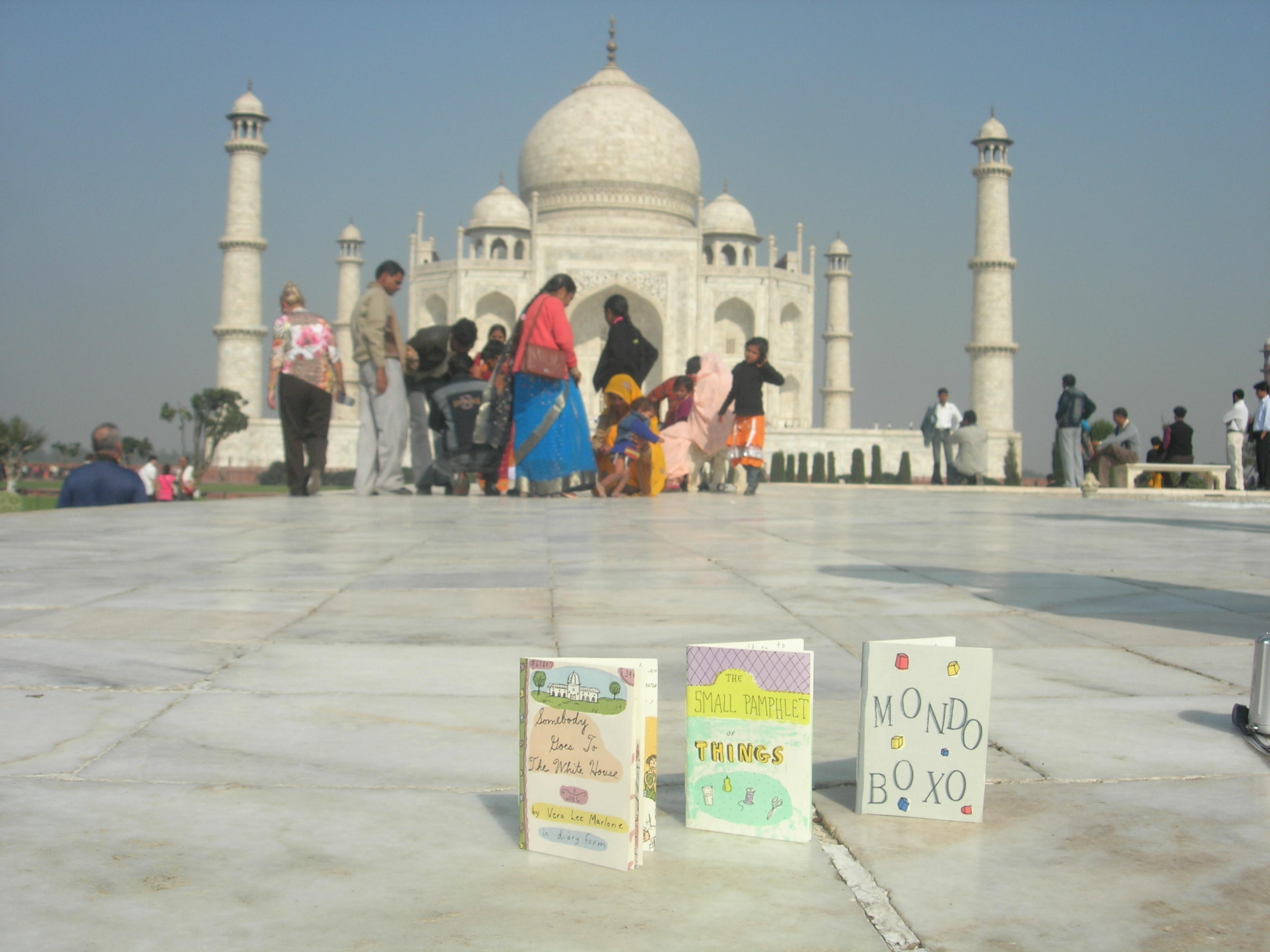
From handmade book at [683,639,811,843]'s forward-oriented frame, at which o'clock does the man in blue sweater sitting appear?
The man in blue sweater sitting is roughly at 5 o'clock from the handmade book.

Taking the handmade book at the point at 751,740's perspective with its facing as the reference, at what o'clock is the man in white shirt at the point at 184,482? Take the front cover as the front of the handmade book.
The man in white shirt is roughly at 5 o'clock from the handmade book.

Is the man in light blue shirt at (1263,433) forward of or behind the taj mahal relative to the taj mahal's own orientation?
forward

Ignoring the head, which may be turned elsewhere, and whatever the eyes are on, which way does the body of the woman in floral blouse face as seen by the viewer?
away from the camera

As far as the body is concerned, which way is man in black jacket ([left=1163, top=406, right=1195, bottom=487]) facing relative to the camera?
away from the camera

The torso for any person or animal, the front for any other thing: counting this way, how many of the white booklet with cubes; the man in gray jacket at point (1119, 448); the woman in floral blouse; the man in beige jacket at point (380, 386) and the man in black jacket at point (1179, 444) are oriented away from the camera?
2

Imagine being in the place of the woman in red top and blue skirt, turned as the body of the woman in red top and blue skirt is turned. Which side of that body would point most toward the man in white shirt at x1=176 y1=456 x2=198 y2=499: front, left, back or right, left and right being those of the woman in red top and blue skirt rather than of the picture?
left

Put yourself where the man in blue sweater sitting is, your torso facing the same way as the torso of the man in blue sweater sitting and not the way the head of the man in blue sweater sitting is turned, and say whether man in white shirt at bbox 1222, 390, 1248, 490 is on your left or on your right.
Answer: on your right

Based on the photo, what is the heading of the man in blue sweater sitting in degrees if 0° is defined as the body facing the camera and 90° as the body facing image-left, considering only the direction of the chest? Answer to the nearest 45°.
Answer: approximately 180°
